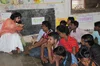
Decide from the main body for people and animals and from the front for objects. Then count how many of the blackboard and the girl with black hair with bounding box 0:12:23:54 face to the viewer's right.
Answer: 1

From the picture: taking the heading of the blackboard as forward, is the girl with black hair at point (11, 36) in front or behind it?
in front

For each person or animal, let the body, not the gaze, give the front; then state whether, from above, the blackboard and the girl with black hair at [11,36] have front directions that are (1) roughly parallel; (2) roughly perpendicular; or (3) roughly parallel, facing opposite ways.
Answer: roughly perpendicular

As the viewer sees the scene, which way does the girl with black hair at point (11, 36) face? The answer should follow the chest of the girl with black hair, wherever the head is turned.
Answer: to the viewer's right

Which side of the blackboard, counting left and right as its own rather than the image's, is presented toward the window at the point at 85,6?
left

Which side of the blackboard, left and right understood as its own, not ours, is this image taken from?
front

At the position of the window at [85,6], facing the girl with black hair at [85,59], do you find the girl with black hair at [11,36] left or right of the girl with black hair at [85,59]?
right

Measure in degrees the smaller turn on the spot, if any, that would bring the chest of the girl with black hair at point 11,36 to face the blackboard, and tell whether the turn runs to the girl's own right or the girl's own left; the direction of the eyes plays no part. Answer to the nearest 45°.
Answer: approximately 45° to the girl's own left

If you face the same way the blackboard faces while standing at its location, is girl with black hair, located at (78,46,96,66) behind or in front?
in front

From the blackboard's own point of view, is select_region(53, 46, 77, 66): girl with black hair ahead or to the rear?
ahead
